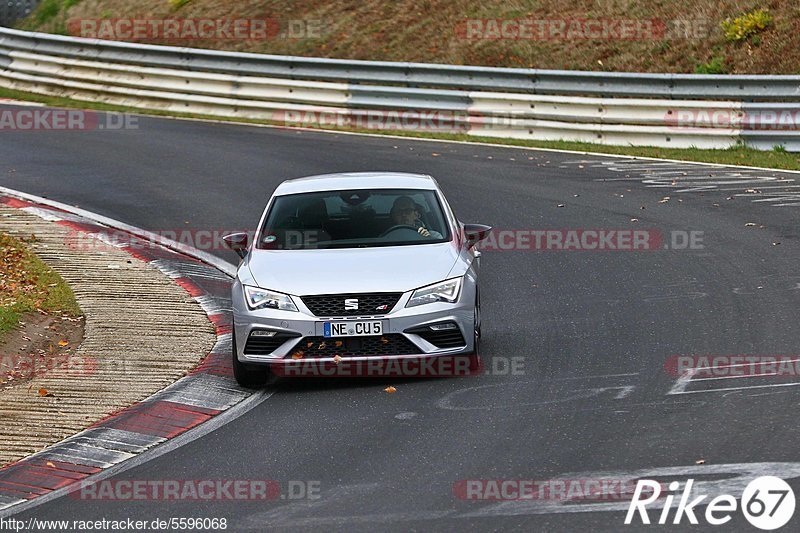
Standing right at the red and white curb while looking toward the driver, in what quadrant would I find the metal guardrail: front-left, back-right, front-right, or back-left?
front-left

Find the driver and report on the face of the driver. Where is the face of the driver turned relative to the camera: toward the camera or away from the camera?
toward the camera

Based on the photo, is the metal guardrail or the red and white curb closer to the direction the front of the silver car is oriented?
the red and white curb

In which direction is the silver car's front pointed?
toward the camera

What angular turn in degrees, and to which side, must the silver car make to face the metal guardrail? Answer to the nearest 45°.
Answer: approximately 180°
